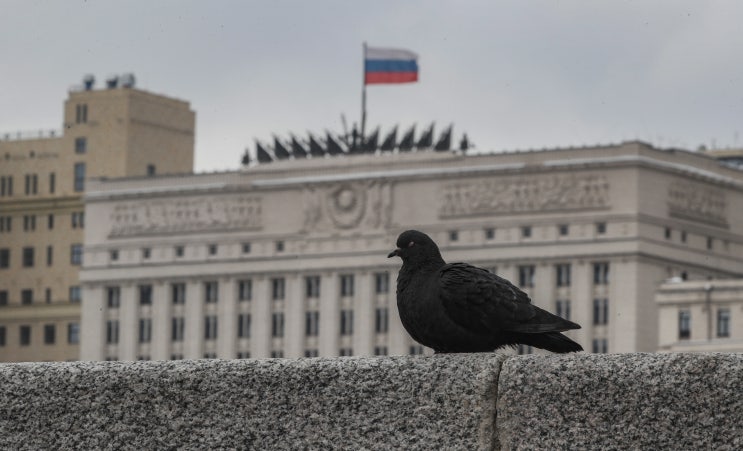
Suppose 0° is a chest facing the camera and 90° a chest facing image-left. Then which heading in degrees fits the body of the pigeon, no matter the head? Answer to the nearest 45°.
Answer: approximately 90°
